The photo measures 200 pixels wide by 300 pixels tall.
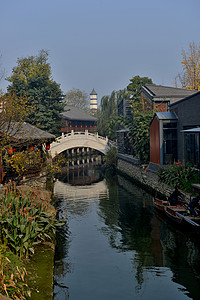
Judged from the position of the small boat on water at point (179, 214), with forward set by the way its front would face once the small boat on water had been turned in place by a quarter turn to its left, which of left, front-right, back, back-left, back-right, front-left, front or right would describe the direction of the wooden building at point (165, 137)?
back-right

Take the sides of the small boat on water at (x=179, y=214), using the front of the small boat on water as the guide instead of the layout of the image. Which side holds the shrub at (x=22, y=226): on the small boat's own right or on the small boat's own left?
on the small boat's own left

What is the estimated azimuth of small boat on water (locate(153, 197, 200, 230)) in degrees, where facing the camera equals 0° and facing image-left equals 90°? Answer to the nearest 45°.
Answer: approximately 135°

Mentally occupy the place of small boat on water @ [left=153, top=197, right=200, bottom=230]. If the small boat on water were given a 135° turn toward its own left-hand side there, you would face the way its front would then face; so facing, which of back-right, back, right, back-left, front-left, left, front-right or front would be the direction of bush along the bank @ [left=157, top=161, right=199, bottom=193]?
back

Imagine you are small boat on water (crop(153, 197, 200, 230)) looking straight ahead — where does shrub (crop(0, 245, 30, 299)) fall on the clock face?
The shrub is roughly at 8 o'clock from the small boat on water.
